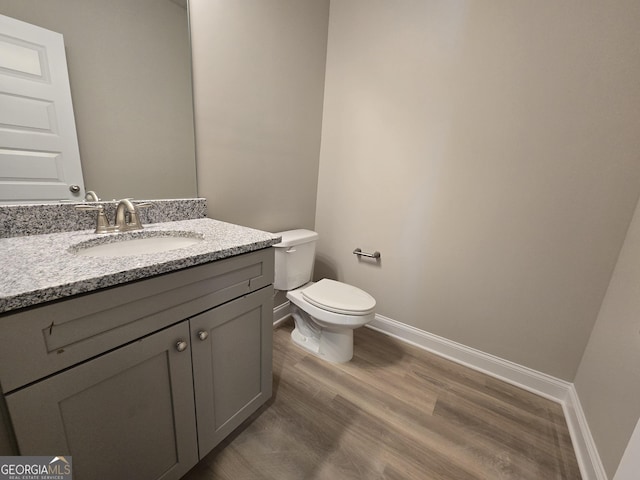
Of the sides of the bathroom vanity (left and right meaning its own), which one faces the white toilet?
left

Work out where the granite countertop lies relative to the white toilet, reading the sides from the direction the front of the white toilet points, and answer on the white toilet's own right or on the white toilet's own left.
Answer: on the white toilet's own right

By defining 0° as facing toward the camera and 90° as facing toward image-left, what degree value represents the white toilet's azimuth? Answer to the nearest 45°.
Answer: approximately 315°

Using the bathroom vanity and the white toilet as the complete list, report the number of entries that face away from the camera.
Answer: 0
